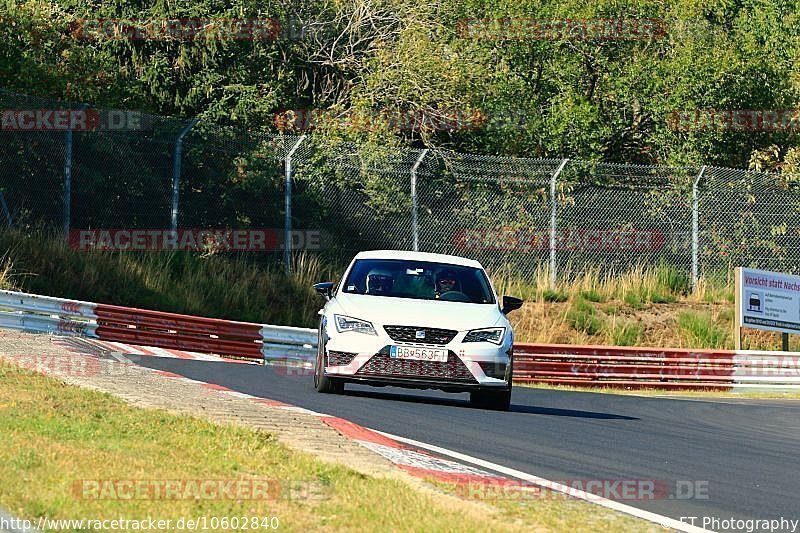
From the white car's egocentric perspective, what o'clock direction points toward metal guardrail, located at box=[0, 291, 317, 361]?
The metal guardrail is roughly at 5 o'clock from the white car.

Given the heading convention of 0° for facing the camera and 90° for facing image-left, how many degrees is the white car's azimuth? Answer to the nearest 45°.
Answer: approximately 0°

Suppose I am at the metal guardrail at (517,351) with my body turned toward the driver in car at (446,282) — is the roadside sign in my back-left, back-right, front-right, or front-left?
back-left

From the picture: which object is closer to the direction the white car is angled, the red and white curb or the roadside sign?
the red and white curb

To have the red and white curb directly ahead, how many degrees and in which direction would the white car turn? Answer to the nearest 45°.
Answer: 0° — it already faces it

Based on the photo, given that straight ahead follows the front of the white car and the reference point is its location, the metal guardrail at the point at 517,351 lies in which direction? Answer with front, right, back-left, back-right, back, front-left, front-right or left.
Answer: back

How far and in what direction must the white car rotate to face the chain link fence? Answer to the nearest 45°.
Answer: approximately 180°

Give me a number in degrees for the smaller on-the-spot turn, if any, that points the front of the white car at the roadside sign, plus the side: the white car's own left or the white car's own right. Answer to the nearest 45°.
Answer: approximately 135° to the white car's own left
